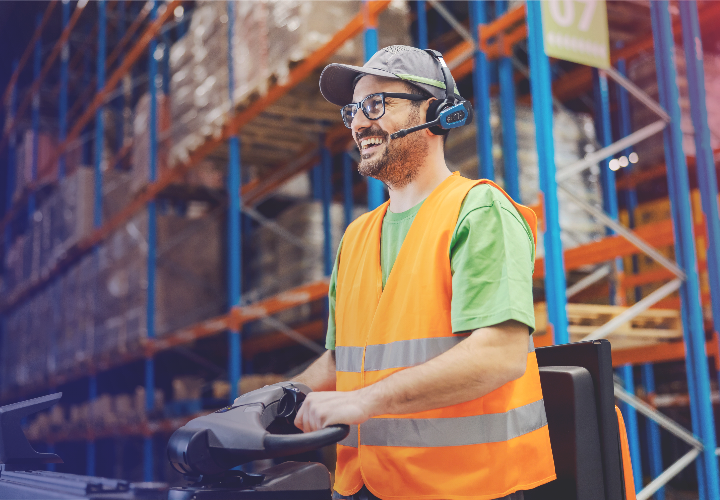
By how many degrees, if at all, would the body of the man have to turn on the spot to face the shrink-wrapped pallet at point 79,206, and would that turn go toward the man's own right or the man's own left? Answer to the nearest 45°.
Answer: approximately 90° to the man's own right

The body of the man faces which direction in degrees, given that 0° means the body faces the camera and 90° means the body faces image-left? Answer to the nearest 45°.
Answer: approximately 45°

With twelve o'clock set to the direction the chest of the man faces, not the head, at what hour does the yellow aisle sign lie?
The yellow aisle sign is roughly at 5 o'clock from the man.

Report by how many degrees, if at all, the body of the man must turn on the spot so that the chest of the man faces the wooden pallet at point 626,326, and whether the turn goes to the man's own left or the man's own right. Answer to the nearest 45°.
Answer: approximately 135° to the man's own right

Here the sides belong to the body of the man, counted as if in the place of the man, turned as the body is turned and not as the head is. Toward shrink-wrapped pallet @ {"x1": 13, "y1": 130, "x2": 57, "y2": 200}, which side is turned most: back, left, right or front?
right

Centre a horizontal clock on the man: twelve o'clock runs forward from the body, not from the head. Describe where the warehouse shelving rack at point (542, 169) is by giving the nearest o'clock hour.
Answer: The warehouse shelving rack is roughly at 5 o'clock from the man.

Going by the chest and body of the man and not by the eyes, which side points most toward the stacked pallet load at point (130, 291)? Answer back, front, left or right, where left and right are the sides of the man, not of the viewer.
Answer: right

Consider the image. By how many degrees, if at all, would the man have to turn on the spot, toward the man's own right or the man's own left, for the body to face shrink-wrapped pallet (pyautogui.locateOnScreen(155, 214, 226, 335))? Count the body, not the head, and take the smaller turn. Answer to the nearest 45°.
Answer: approximately 135° to the man's own right

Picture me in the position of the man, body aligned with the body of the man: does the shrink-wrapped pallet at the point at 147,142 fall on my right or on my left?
on my right
